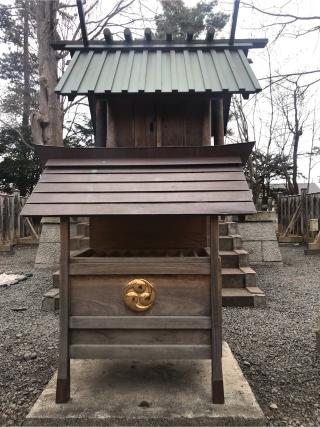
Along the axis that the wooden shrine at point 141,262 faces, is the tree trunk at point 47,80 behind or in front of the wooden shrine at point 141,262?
behind

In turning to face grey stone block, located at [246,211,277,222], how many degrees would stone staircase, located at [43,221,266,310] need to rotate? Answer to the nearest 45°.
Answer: approximately 135° to its left

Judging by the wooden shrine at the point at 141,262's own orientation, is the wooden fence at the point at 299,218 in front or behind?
behind

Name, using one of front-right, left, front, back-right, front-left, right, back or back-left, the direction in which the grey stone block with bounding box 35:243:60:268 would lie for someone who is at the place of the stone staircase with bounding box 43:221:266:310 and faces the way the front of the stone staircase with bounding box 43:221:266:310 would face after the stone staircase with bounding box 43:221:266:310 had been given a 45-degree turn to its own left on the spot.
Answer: back

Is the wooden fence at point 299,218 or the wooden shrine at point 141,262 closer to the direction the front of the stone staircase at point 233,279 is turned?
the wooden shrine

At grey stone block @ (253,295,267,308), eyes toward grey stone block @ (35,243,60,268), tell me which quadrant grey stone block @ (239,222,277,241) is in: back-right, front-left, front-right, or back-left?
front-right

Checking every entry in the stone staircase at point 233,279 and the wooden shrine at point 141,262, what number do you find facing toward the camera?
2

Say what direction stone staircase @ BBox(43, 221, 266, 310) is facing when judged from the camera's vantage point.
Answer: facing the viewer

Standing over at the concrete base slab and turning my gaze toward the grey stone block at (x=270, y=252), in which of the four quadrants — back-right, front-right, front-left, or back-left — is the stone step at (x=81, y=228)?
front-left

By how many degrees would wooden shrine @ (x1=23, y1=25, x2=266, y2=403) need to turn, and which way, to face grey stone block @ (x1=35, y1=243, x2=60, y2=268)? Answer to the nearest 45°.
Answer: approximately 180°

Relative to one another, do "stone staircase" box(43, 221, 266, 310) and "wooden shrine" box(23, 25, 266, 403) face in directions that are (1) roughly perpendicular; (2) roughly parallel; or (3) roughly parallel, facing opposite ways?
roughly parallel

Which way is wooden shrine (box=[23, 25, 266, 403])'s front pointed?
toward the camera

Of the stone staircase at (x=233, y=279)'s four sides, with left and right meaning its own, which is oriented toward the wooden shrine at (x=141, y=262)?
front
